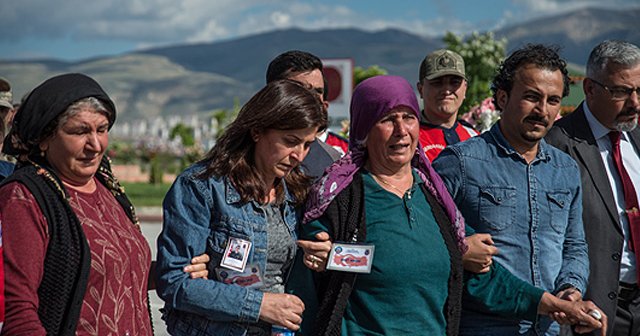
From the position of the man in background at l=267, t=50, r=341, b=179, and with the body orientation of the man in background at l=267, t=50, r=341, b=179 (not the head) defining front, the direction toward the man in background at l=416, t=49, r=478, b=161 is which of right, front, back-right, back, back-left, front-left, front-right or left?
left

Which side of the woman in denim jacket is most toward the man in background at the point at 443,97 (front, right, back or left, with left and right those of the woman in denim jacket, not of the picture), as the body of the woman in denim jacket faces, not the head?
left

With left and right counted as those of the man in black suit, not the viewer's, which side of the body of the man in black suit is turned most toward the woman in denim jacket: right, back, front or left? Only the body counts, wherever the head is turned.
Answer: right

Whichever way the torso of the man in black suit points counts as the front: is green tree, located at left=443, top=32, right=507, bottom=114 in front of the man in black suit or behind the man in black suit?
behind

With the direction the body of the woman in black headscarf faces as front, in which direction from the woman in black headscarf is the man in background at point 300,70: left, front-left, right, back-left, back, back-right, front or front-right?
left

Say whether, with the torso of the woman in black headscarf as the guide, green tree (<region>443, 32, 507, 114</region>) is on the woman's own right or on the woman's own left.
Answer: on the woman's own left

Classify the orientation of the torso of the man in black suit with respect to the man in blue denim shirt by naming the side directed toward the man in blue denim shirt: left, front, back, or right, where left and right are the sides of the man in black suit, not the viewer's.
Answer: right

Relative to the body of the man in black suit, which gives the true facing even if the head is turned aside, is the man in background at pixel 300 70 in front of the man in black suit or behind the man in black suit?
behind

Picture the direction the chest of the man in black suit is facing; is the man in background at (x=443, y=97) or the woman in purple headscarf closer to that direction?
the woman in purple headscarf

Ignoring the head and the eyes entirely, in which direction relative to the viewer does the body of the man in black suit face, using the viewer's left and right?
facing the viewer and to the right of the viewer

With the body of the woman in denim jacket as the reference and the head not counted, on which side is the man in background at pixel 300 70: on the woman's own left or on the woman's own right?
on the woman's own left
